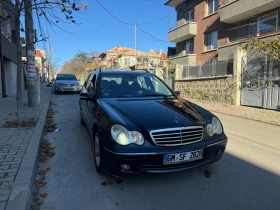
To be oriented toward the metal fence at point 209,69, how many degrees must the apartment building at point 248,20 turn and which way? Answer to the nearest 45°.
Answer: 0° — it already faces it

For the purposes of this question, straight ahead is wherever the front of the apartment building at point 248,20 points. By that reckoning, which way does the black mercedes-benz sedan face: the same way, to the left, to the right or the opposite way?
to the left

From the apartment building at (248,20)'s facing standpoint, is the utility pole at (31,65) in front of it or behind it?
in front

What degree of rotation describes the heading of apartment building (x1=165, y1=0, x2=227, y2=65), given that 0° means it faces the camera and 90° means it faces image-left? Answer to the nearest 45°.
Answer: approximately 45°

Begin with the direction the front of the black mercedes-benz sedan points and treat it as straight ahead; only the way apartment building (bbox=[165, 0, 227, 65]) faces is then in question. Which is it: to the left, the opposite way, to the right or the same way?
to the right

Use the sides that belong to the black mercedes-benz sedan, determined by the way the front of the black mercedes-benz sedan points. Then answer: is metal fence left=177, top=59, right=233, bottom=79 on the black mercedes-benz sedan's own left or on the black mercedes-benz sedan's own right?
on the black mercedes-benz sedan's own left

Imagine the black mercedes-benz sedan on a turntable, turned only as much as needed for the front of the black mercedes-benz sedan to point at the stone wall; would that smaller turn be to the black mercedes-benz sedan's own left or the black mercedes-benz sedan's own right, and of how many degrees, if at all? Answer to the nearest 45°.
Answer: approximately 135° to the black mercedes-benz sedan's own left

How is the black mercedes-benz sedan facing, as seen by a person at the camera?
facing the viewer and to the right of the viewer

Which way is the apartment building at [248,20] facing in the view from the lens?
facing the viewer and to the left of the viewer

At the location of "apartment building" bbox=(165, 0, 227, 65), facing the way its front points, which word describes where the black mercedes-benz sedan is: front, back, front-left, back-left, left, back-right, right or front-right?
front-left
